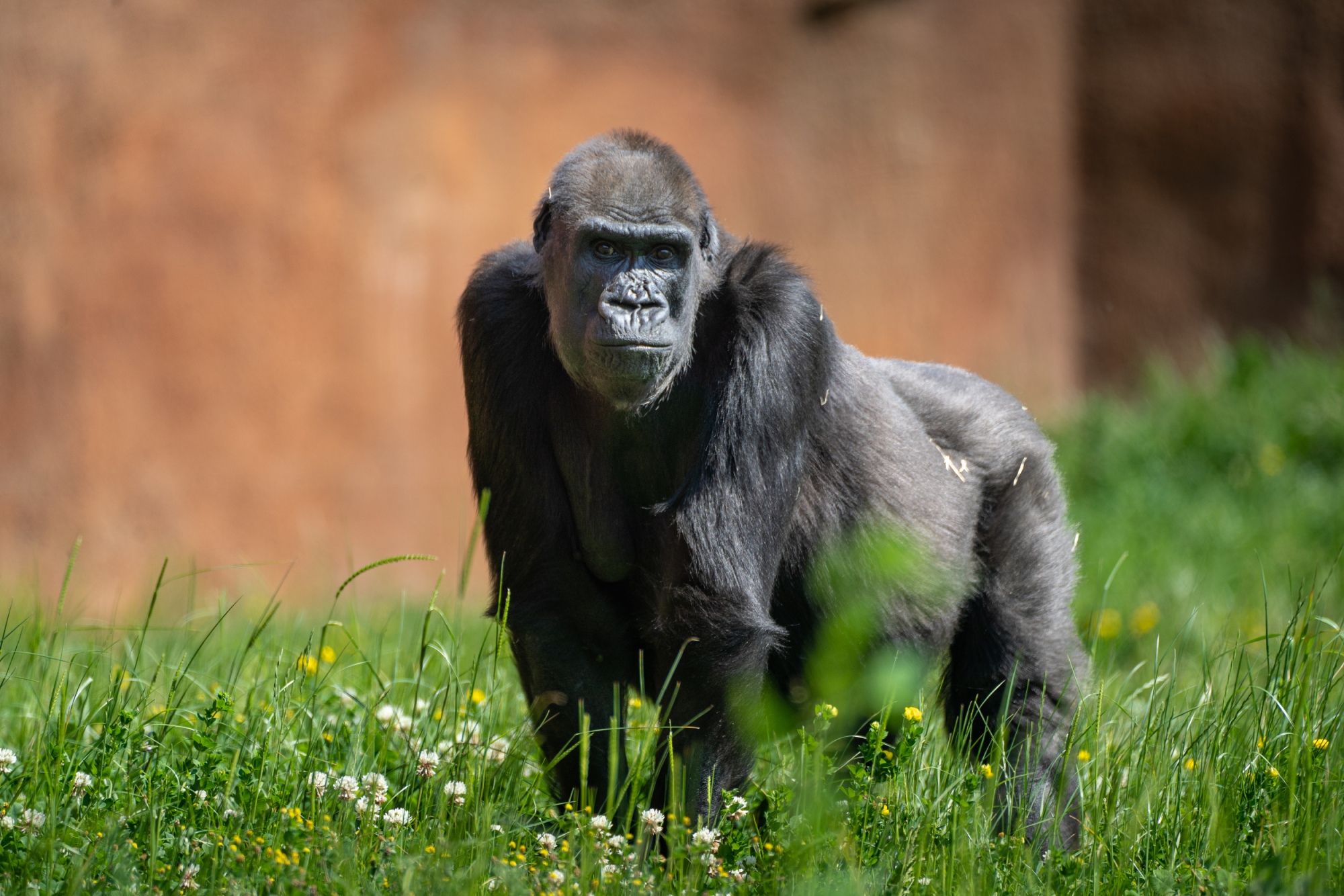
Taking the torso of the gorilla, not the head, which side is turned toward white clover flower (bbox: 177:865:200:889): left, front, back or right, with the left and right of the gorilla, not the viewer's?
front

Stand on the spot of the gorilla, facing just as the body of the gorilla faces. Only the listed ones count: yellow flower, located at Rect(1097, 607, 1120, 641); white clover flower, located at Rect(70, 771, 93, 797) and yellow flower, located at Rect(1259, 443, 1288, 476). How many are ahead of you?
1

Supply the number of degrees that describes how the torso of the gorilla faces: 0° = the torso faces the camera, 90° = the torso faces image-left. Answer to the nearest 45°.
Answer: approximately 45°

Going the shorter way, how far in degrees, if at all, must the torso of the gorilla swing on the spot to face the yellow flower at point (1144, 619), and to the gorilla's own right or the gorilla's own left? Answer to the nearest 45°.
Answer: approximately 180°

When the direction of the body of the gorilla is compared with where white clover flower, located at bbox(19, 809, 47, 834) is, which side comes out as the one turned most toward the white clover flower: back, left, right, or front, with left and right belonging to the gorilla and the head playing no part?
front

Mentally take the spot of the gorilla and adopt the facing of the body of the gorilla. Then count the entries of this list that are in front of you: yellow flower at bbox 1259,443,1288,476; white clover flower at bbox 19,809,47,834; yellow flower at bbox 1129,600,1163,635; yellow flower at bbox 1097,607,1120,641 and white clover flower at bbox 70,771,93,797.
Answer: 2

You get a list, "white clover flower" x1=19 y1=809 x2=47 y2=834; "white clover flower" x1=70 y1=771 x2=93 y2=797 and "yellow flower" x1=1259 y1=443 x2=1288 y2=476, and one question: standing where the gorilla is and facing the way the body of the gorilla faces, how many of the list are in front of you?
2

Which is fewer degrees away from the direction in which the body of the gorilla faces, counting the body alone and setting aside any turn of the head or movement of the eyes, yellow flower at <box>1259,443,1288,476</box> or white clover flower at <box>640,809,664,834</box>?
the white clover flower

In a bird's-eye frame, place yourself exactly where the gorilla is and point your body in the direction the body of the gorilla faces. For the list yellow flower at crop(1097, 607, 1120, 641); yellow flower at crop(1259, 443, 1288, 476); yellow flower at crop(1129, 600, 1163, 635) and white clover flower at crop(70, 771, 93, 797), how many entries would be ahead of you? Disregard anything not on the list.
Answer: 1

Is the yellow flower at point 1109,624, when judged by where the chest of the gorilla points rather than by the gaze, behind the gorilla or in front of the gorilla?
behind

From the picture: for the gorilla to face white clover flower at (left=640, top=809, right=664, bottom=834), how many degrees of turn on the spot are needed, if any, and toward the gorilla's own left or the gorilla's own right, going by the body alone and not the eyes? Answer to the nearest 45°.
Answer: approximately 45° to the gorilla's own left
